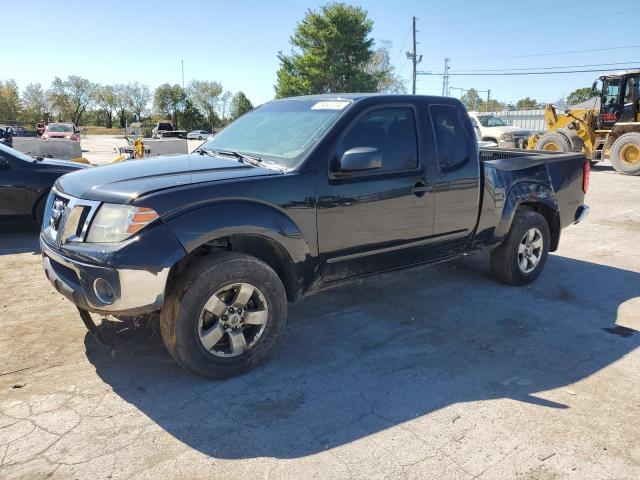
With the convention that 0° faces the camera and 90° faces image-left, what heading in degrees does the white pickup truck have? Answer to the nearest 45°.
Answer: approximately 315°

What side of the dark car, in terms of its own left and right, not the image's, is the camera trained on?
right

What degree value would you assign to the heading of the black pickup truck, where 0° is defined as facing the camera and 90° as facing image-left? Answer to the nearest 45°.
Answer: approximately 45°

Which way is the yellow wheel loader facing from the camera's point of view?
to the viewer's left

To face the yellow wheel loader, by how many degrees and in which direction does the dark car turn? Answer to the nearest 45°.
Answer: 0° — it already faces it

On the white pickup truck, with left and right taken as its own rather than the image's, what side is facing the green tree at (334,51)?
back

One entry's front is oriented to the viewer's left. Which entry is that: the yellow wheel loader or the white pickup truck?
the yellow wheel loader

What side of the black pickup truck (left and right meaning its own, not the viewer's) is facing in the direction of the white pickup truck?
back

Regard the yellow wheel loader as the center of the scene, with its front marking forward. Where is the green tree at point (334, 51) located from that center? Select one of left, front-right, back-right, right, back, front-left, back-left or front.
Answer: front-right

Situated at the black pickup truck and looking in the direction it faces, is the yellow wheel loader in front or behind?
behind

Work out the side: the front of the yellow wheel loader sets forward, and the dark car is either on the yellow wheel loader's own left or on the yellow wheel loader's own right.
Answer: on the yellow wheel loader's own left

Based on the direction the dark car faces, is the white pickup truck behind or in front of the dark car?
in front

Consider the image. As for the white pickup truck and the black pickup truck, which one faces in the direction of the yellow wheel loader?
the white pickup truck

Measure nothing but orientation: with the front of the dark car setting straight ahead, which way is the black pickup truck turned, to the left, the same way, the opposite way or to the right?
the opposite way
